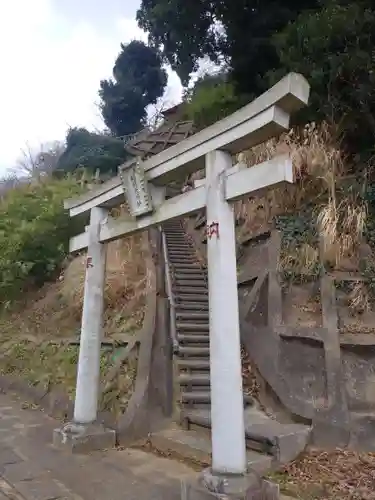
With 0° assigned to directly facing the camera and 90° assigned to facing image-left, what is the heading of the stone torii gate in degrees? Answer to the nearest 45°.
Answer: approximately 45°

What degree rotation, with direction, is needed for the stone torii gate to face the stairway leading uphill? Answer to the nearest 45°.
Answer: approximately 135° to its right
